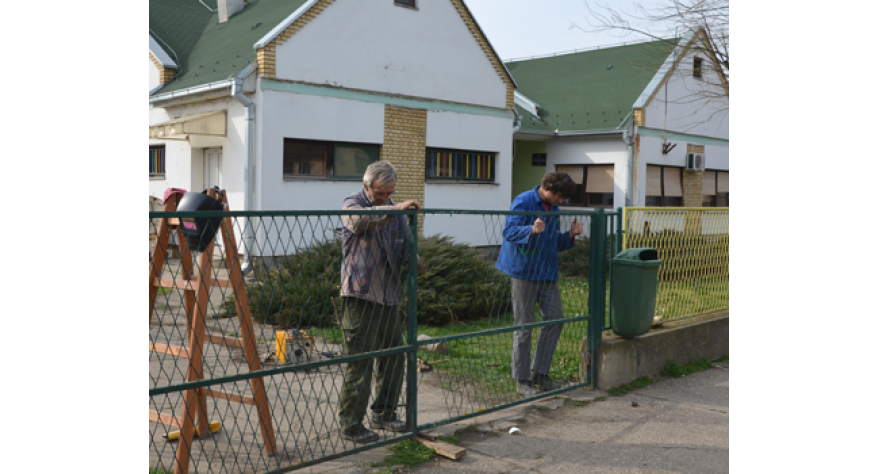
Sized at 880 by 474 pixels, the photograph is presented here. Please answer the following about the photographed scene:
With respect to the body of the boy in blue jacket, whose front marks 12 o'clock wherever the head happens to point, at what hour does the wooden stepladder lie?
The wooden stepladder is roughly at 3 o'clock from the boy in blue jacket.

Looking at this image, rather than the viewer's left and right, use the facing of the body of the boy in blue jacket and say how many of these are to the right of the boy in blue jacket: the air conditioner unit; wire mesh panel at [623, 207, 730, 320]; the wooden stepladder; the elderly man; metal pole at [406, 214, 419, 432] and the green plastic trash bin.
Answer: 3

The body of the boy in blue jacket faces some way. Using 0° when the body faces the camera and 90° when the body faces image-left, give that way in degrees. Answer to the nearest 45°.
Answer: approximately 315°

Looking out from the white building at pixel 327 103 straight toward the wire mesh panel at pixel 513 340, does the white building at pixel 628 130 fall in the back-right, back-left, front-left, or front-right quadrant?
back-left

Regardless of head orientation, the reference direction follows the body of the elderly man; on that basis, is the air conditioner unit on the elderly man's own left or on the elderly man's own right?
on the elderly man's own left

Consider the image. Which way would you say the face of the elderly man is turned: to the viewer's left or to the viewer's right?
to the viewer's right

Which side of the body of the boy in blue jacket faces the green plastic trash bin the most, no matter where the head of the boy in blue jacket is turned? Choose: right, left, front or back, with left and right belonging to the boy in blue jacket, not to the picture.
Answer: left

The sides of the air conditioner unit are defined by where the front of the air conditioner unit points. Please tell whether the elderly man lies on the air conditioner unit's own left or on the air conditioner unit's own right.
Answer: on the air conditioner unit's own right
